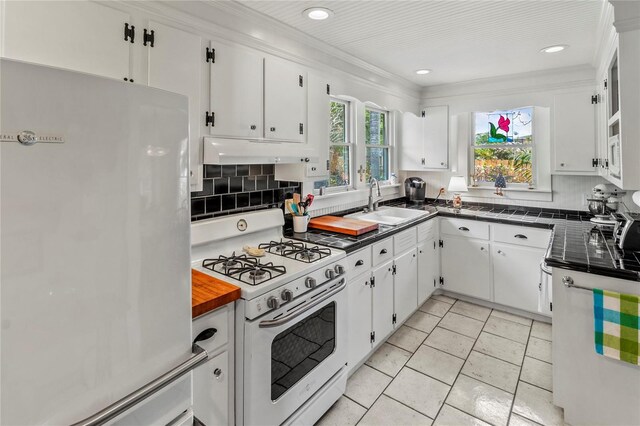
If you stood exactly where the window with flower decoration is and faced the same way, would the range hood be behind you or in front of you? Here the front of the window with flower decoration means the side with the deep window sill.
in front

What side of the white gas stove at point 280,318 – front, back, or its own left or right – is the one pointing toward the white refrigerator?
right

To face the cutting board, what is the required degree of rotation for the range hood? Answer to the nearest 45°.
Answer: approximately 90° to its left

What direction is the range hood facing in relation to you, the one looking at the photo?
facing the viewer and to the right of the viewer

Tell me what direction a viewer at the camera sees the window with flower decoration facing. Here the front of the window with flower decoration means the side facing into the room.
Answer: facing the viewer

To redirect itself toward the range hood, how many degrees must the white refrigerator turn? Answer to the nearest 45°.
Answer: approximately 90° to its left

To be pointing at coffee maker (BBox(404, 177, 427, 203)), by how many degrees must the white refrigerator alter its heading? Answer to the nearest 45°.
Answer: approximately 90° to its left

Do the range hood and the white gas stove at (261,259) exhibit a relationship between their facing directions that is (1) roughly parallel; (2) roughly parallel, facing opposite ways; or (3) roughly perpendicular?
roughly parallel

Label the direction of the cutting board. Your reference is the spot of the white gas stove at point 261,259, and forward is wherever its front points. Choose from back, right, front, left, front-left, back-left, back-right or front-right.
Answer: left

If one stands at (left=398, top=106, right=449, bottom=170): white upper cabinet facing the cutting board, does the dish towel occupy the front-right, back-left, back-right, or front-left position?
front-left

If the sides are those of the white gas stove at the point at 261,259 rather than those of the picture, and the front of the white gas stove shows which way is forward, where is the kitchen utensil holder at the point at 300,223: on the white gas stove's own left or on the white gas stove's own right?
on the white gas stove's own left

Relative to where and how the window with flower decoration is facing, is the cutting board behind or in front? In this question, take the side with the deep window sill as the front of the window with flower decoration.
in front

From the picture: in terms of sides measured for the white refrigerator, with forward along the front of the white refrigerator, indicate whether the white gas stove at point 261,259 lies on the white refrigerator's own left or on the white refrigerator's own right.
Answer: on the white refrigerator's own left

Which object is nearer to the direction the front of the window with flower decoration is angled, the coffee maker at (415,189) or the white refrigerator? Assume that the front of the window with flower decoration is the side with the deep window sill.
the white refrigerator
